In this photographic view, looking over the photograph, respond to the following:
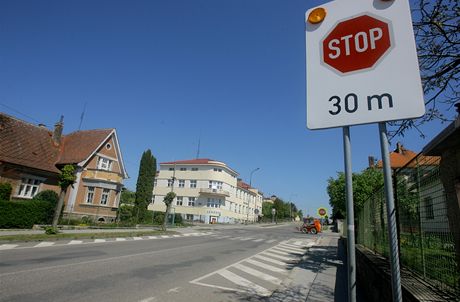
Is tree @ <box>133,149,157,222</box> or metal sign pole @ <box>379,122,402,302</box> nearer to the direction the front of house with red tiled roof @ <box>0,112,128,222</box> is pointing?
the metal sign pole

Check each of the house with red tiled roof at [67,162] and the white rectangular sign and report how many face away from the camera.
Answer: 0

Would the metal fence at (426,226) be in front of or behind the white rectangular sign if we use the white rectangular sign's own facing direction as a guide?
behind

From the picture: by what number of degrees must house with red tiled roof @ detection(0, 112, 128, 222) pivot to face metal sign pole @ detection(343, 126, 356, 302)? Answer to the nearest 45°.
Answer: approximately 45° to its right

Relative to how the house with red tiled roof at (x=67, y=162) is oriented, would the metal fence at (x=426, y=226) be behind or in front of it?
in front

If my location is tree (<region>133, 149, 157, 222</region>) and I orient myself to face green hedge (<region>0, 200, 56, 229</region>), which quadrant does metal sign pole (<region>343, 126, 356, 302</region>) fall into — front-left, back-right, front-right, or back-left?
front-left

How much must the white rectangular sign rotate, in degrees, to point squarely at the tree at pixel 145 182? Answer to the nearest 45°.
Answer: approximately 135° to its right

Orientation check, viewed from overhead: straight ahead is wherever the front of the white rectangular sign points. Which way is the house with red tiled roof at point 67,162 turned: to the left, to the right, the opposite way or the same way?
to the left

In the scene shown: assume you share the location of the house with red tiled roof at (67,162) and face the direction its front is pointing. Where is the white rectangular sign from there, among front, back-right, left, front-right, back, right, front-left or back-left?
front-right

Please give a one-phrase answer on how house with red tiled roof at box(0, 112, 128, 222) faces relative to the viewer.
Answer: facing the viewer and to the right of the viewer

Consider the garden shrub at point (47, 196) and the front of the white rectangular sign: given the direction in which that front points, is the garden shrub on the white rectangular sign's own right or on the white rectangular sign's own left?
on the white rectangular sign's own right

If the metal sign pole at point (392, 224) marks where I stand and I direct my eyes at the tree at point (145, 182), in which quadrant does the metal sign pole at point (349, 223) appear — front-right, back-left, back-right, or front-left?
front-left

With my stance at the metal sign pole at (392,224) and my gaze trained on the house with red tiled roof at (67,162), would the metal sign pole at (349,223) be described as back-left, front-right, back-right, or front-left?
front-left

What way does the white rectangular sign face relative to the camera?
toward the camera

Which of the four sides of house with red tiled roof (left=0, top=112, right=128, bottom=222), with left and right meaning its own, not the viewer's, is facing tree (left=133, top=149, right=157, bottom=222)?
left
